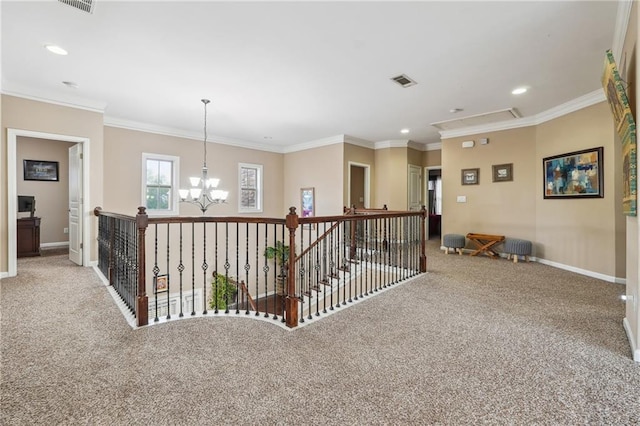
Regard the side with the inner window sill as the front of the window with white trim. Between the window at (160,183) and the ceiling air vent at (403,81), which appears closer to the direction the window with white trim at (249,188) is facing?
the ceiling air vent

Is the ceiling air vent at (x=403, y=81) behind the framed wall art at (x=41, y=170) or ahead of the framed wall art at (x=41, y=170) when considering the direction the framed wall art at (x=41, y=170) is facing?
ahead

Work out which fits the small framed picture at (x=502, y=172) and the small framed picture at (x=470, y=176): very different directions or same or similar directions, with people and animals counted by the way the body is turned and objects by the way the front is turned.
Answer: same or similar directions

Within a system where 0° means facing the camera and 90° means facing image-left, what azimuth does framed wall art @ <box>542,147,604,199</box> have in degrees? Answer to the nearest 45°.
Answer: approximately 45°

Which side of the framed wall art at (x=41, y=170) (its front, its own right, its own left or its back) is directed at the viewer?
front

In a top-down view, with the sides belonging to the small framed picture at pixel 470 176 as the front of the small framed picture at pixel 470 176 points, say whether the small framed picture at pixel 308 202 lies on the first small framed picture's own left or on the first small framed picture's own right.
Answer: on the first small framed picture's own right

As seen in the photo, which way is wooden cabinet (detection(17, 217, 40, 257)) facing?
toward the camera

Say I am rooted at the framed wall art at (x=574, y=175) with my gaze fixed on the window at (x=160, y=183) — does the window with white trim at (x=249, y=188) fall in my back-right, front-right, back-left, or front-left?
front-right

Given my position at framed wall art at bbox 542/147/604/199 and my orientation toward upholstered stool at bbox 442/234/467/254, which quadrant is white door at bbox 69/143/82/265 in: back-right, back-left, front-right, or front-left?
front-left

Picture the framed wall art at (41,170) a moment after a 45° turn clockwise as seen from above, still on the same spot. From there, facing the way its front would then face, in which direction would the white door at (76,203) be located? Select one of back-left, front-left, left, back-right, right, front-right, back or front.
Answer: front-left

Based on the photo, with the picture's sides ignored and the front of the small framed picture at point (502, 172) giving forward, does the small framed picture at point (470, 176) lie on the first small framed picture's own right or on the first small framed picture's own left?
on the first small framed picture's own right

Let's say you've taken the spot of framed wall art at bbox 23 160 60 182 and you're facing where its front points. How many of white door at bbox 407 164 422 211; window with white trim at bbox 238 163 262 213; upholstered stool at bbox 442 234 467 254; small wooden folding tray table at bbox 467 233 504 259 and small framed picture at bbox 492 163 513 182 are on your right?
0

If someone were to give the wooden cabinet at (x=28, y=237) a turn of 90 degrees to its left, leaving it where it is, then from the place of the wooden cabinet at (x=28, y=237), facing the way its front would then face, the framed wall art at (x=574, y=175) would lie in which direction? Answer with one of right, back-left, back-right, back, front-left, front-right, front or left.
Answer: front-right
